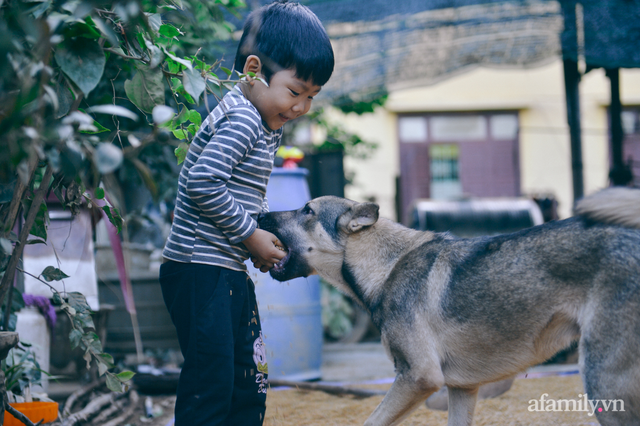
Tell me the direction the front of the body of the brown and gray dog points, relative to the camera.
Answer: to the viewer's left

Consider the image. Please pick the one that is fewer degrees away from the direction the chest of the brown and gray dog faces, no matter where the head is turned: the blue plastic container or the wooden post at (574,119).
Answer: the blue plastic container

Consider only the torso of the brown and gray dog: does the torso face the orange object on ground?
yes

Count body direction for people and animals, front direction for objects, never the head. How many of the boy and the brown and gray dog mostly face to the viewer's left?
1

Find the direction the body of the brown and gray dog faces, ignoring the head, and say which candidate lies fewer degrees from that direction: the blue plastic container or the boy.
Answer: the boy

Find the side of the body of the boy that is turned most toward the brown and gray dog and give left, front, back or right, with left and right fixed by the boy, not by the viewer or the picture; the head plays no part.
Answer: front

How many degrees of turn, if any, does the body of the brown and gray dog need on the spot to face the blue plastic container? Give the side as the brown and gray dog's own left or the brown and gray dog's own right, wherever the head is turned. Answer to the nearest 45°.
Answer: approximately 45° to the brown and gray dog's own right

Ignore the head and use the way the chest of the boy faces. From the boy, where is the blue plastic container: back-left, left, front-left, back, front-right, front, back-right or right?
left

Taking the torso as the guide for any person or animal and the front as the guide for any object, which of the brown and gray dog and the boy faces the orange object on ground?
the brown and gray dog

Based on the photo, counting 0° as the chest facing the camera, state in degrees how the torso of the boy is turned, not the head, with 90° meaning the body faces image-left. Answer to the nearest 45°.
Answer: approximately 270°

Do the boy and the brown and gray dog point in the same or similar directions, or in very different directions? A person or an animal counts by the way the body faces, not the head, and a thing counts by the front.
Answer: very different directions
